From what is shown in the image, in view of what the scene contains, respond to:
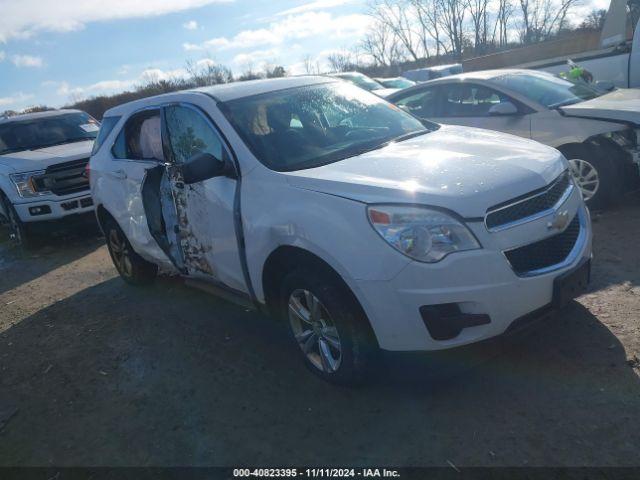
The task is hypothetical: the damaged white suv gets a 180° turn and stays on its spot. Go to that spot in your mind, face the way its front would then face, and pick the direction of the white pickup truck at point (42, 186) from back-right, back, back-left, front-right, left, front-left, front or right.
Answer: front

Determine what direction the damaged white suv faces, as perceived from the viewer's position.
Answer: facing the viewer and to the right of the viewer
